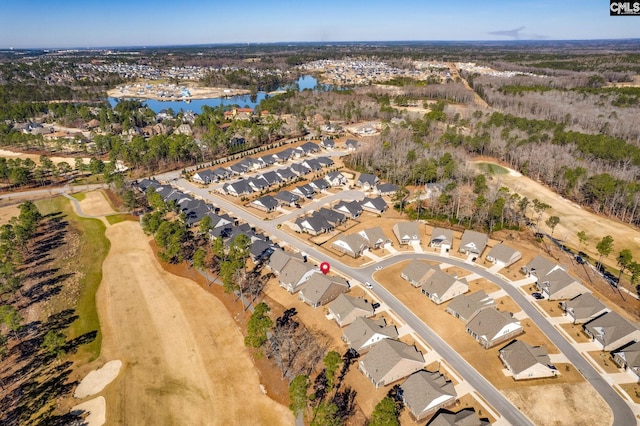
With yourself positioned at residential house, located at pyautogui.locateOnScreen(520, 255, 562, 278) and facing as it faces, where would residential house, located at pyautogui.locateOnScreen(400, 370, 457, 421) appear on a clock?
residential house, located at pyautogui.locateOnScreen(400, 370, 457, 421) is roughly at 11 o'clock from residential house, located at pyautogui.locateOnScreen(520, 255, 562, 278).

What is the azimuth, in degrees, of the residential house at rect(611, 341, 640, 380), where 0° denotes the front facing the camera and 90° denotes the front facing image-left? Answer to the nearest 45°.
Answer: approximately 45°

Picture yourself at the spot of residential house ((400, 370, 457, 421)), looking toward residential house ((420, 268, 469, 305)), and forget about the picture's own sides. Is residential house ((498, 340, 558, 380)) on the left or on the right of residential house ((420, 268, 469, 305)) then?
right

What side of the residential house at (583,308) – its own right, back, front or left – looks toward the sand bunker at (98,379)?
front

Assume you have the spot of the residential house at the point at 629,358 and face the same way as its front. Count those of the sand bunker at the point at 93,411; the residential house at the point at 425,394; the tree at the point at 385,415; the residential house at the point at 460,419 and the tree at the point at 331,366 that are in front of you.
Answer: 5
